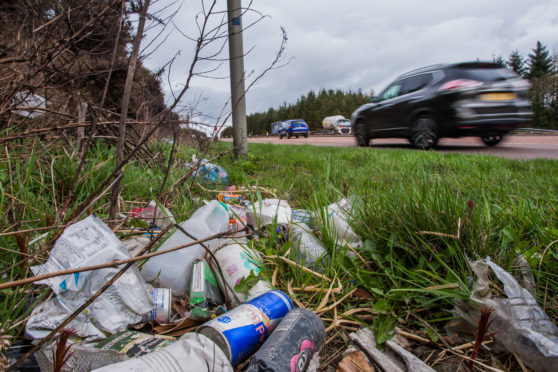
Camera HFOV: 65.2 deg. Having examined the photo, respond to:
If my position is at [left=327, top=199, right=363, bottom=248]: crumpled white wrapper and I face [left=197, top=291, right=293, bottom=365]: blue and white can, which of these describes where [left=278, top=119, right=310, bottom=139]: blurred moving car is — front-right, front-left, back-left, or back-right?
back-right

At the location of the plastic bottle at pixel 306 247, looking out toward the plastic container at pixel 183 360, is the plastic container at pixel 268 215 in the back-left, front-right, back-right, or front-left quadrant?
back-right

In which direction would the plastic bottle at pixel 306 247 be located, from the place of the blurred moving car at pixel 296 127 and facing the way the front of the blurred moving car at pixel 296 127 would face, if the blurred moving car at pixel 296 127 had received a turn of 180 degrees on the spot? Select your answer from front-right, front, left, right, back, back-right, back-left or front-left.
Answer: front-right

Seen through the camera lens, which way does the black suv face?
facing away from the viewer and to the left of the viewer

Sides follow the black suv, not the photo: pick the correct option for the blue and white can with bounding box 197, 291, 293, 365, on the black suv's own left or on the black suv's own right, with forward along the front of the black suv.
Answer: on the black suv's own left

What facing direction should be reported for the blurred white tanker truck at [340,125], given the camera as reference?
facing the viewer and to the right of the viewer

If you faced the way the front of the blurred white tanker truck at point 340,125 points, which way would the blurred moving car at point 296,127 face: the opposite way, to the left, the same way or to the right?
the opposite way

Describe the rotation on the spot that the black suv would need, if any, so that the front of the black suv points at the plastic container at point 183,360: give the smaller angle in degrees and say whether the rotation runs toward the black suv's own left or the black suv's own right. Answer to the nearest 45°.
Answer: approximately 135° to the black suv's own left

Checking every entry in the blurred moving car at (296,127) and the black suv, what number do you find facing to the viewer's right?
0

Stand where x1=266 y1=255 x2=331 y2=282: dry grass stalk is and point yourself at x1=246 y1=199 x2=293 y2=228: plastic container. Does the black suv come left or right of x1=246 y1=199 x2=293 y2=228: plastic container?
right

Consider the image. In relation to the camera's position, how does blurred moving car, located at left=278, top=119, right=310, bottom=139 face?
facing away from the viewer and to the left of the viewer

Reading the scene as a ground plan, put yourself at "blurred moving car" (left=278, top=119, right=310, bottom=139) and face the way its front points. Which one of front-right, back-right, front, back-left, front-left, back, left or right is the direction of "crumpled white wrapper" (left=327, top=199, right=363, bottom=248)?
back-left
